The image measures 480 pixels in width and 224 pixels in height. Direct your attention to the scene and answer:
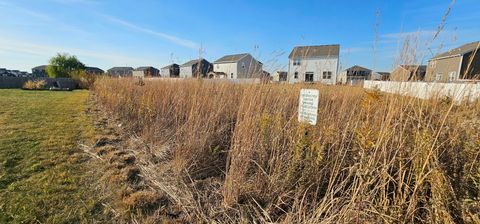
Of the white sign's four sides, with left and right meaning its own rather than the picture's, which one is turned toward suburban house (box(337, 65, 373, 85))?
back

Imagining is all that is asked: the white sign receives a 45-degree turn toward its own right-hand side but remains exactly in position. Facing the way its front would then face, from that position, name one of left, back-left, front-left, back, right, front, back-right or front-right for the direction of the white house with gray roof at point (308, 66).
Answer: back-right

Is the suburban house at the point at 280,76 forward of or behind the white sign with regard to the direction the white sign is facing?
behind

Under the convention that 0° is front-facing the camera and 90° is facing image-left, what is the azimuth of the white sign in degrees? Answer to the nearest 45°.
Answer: approximately 0°

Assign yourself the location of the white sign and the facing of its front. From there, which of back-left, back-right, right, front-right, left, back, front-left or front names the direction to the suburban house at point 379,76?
back-left

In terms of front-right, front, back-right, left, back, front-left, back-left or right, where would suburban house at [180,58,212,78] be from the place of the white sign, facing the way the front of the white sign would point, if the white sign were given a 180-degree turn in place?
front-left
